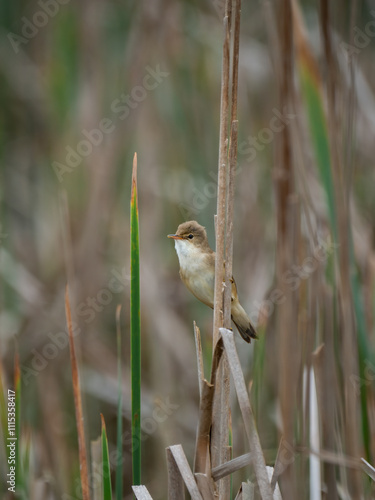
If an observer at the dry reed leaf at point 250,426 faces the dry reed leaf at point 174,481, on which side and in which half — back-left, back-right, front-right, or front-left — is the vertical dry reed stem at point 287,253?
back-right

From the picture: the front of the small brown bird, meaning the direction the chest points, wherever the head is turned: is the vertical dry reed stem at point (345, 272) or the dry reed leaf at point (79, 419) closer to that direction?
the dry reed leaf

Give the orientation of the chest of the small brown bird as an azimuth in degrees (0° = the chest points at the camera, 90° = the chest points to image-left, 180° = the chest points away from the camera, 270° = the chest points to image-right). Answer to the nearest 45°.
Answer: approximately 90°
